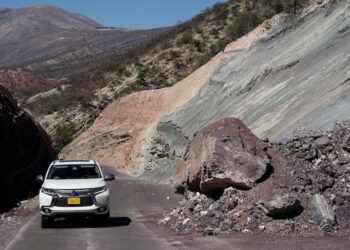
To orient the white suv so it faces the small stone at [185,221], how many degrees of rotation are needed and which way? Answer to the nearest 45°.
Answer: approximately 90° to its left

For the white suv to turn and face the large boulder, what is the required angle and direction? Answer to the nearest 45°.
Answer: approximately 90° to its left

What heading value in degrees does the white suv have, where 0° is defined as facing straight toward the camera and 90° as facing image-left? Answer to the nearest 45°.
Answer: approximately 0°

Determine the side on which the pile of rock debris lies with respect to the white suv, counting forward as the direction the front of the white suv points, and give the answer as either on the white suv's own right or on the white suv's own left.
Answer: on the white suv's own left
